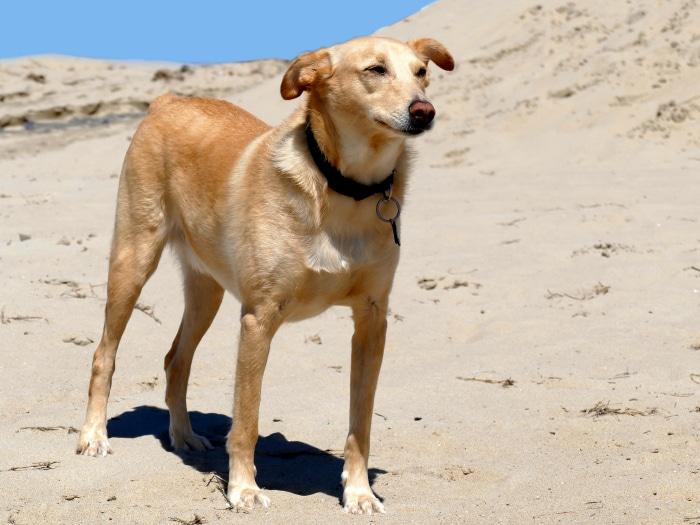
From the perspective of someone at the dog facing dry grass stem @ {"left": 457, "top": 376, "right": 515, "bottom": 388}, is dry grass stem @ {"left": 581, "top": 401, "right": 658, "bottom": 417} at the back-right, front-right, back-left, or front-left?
front-right

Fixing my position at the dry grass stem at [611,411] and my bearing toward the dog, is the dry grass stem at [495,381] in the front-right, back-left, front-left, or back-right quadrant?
front-right

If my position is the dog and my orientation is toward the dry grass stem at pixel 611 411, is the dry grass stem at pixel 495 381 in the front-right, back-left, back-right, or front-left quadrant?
front-left

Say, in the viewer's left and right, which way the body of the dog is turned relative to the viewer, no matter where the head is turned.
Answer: facing the viewer and to the right of the viewer

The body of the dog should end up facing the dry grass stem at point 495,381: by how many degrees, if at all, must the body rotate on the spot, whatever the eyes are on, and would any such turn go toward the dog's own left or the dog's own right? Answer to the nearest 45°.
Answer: approximately 90° to the dog's own left

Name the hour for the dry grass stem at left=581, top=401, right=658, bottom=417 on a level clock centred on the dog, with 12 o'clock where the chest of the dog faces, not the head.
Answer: The dry grass stem is roughly at 10 o'clock from the dog.
